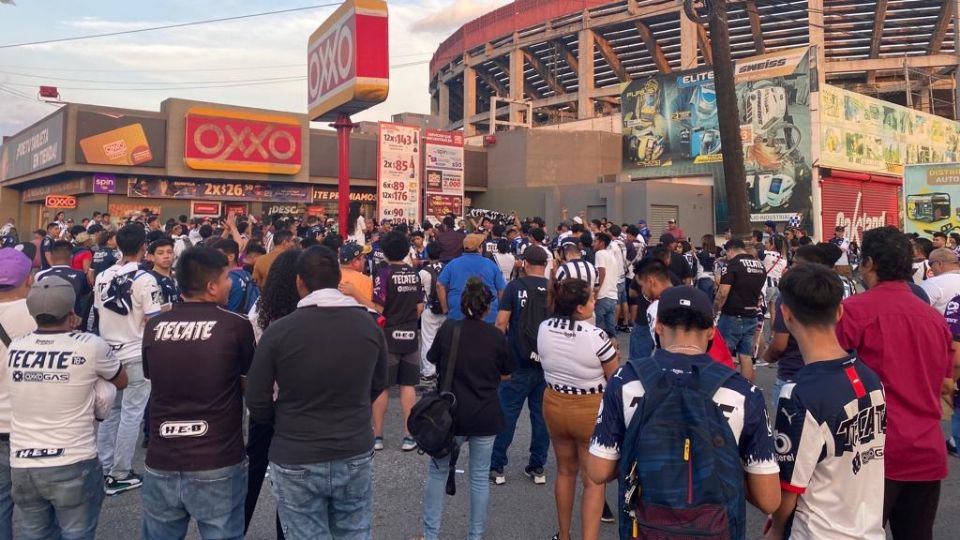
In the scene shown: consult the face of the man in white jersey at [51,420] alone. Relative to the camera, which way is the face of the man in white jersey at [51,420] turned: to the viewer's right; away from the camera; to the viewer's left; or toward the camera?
away from the camera

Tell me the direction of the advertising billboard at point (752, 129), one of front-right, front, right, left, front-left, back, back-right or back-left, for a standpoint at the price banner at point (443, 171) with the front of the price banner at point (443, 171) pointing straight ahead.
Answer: left

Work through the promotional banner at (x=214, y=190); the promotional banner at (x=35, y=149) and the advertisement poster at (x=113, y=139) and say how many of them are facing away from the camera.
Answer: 0

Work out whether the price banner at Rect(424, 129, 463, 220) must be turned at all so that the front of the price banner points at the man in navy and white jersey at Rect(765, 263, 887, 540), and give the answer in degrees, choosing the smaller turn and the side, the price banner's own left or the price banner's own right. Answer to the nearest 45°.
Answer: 0° — it already faces them

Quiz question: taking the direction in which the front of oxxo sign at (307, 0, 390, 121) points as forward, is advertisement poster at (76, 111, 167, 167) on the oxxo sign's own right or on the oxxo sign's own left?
on the oxxo sign's own right

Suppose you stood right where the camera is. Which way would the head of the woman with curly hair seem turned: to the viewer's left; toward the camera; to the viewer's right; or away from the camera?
away from the camera

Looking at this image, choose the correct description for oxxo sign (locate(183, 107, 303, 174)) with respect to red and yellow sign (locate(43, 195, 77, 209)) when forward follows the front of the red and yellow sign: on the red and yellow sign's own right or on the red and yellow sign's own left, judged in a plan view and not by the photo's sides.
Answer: on the red and yellow sign's own left

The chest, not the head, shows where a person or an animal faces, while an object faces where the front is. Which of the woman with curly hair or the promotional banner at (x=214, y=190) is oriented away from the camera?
the woman with curly hair

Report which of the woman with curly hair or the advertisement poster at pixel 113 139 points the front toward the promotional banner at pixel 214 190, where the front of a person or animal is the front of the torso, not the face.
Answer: the woman with curly hair

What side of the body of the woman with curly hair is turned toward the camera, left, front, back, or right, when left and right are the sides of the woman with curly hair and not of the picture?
back

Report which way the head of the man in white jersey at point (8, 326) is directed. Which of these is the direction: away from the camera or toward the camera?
away from the camera

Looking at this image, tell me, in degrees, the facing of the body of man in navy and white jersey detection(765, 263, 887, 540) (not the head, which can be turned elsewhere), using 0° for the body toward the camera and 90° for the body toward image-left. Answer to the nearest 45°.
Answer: approximately 135°

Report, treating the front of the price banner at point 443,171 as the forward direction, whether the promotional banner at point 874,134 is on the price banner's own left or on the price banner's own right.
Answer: on the price banner's own left

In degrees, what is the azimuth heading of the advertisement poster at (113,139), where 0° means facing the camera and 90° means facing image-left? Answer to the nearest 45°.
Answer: approximately 0°

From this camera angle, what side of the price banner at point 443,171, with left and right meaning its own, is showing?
front

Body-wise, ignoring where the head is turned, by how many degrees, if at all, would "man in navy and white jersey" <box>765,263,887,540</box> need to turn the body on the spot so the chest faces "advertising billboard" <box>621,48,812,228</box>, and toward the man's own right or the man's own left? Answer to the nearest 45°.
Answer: approximately 45° to the man's own right

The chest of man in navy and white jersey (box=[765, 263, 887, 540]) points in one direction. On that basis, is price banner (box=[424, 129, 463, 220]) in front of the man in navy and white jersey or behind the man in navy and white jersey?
in front
